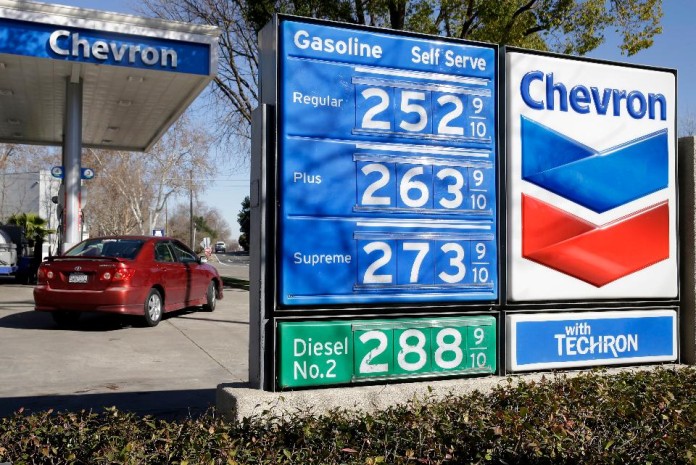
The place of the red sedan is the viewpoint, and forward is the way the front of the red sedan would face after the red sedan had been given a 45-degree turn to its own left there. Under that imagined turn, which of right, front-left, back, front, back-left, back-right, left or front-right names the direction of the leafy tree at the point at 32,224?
front

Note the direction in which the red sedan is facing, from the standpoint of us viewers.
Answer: facing away from the viewer and to the right of the viewer
